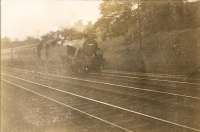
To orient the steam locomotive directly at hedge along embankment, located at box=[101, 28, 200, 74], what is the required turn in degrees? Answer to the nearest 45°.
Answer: approximately 45° to its left
